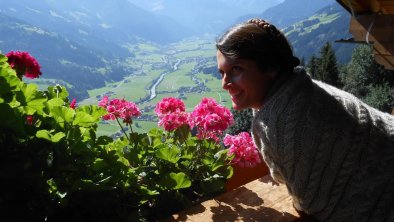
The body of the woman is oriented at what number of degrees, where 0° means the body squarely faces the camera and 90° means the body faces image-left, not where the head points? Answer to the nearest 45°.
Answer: approximately 90°

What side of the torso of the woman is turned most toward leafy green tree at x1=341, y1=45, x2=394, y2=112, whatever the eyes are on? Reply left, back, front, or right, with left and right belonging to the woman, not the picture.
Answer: right

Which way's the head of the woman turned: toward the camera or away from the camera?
toward the camera

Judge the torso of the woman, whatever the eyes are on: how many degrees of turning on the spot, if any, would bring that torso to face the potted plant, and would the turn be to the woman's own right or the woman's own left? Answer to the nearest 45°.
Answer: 0° — they already face it

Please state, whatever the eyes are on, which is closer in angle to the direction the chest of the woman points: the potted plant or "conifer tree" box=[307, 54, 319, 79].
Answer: the potted plant

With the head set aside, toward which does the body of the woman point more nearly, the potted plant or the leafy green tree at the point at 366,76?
the potted plant

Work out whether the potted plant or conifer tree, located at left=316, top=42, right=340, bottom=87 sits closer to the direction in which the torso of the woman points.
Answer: the potted plant

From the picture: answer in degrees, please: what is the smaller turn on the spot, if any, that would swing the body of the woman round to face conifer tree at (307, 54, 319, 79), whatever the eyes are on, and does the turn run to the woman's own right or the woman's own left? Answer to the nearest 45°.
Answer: approximately 90° to the woman's own right

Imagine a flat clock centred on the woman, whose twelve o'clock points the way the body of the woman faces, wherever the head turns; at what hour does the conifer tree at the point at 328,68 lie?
The conifer tree is roughly at 3 o'clock from the woman.
